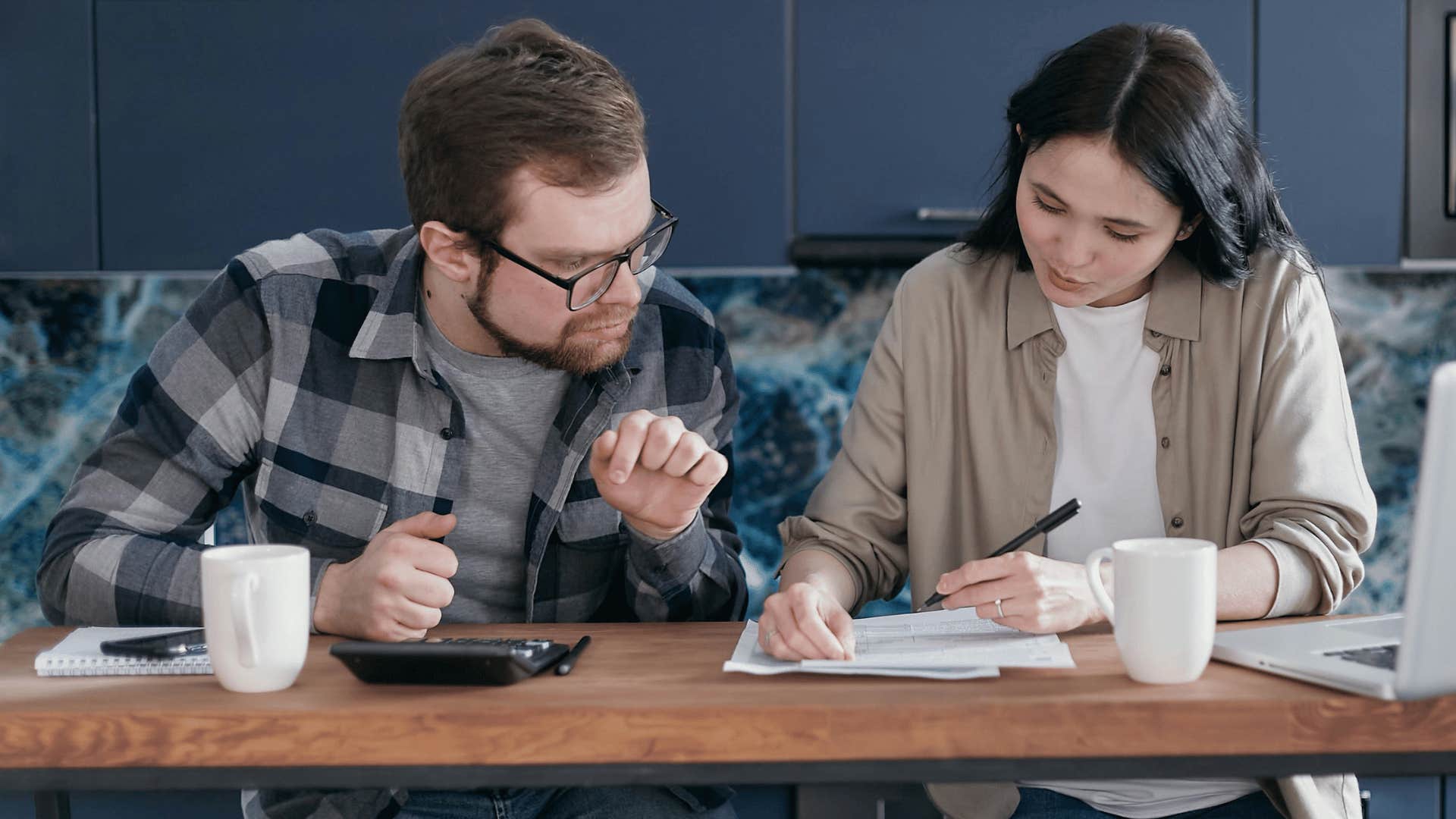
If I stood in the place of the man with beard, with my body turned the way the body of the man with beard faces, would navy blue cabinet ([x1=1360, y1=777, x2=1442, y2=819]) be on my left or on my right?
on my left

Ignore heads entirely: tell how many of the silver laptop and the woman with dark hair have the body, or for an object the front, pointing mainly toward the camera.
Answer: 1

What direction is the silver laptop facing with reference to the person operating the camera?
facing away from the viewer and to the left of the viewer

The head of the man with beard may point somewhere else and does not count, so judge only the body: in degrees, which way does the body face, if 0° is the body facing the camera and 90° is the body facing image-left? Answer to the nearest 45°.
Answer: approximately 315°

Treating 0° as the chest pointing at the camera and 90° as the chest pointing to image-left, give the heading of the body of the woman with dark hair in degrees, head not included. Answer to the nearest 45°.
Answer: approximately 0°
